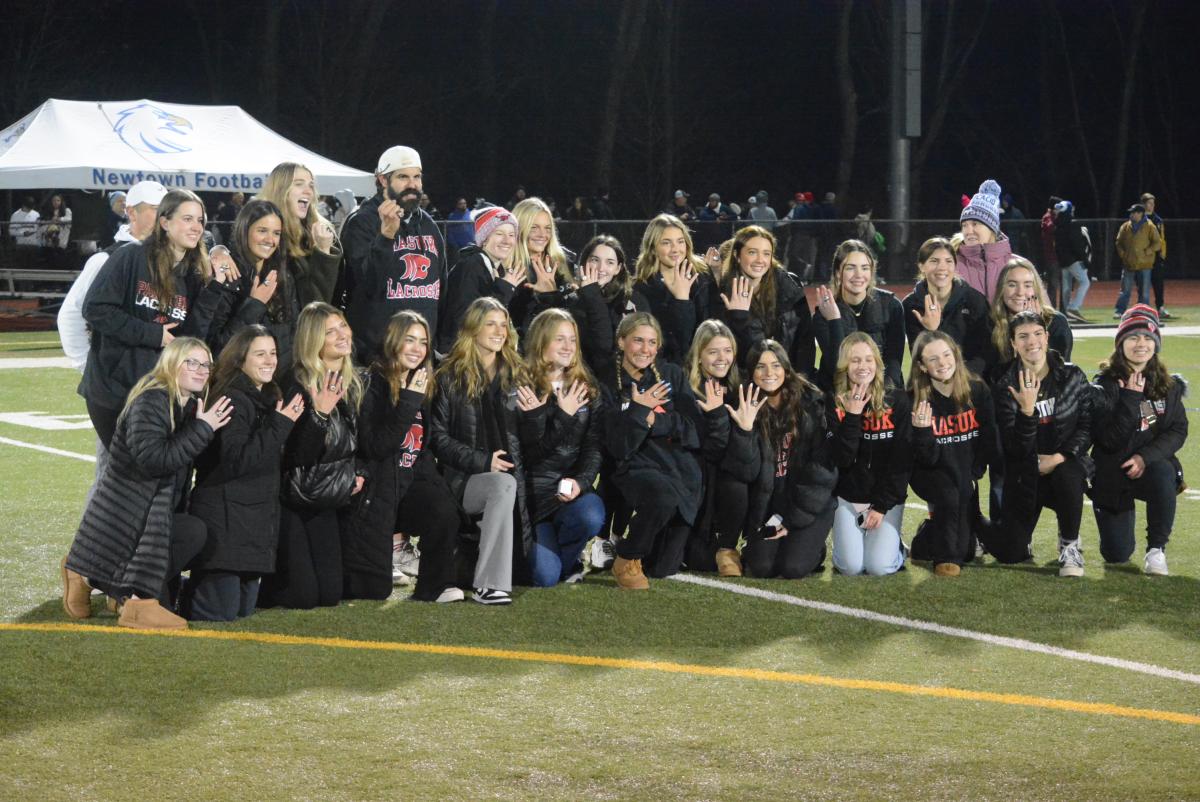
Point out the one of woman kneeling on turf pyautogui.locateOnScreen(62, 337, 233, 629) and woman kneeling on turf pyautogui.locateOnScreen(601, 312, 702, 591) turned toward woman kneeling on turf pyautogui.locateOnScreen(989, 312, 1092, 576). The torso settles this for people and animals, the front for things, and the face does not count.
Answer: woman kneeling on turf pyautogui.locateOnScreen(62, 337, 233, 629)

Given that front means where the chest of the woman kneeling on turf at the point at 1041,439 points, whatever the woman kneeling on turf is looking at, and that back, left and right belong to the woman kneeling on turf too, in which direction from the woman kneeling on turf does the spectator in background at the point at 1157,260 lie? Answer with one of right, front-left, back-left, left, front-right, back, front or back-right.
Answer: back

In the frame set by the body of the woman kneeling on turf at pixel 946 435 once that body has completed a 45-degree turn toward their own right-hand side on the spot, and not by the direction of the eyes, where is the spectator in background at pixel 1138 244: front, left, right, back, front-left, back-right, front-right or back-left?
back-right

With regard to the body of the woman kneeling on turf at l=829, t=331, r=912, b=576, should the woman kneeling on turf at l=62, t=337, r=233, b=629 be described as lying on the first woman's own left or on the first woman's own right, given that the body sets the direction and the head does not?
on the first woman's own right

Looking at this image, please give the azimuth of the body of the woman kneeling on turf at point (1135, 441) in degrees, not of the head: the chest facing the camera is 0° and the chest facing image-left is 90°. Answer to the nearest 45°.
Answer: approximately 0°

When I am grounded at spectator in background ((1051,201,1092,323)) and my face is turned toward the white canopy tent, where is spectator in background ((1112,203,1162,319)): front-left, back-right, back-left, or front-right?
back-right

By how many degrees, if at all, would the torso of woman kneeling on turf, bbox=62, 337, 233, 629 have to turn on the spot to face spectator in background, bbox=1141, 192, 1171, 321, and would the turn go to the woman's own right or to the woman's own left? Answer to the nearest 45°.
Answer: approximately 45° to the woman's own left

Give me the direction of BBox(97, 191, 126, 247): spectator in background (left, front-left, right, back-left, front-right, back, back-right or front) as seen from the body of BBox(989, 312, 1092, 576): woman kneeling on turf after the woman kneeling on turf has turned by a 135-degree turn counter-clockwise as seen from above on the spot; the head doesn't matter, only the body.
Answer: left

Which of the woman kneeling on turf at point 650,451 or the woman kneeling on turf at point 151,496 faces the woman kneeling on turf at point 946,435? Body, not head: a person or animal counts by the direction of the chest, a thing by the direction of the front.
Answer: the woman kneeling on turf at point 151,496

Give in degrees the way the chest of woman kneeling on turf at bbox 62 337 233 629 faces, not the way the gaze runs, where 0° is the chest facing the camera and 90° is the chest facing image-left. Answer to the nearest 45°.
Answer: approximately 270°
